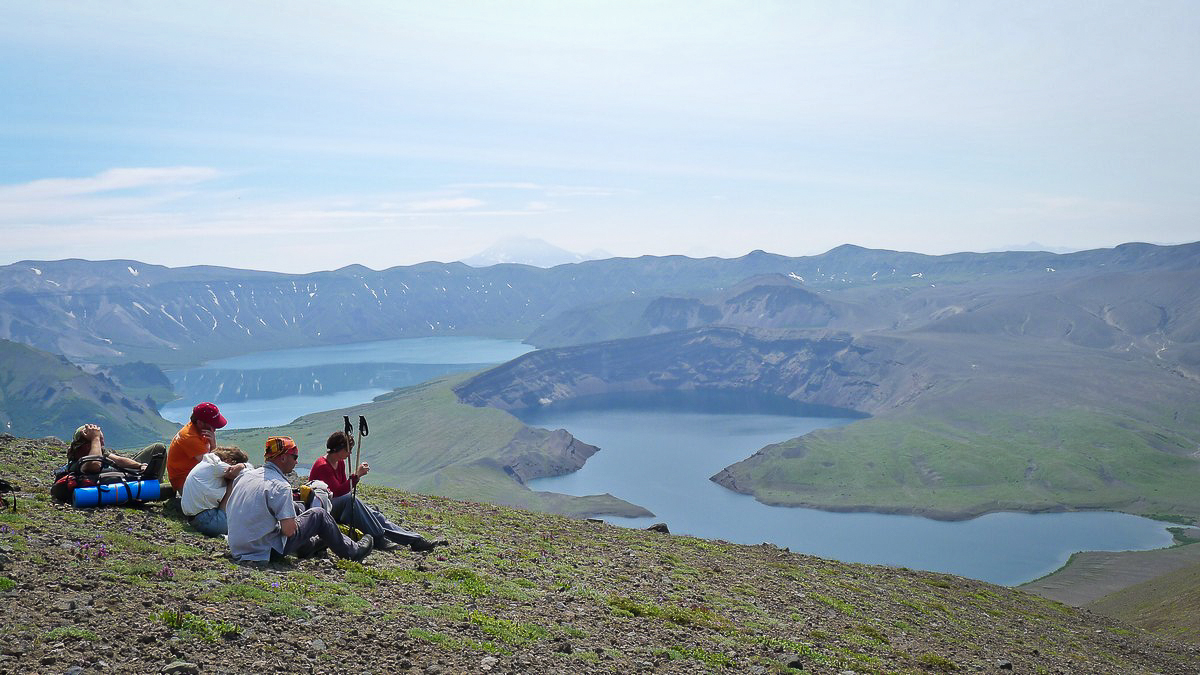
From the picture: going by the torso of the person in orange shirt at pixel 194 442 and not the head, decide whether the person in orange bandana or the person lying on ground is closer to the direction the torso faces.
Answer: the person in orange bandana

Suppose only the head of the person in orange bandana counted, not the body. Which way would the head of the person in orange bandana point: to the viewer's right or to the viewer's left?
to the viewer's right

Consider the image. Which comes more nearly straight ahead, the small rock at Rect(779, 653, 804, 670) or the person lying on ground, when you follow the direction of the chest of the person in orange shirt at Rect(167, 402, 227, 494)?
the small rock

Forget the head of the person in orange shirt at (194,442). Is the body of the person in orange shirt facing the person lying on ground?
no

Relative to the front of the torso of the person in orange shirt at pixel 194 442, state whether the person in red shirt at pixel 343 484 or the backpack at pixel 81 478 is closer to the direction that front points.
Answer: the person in red shirt

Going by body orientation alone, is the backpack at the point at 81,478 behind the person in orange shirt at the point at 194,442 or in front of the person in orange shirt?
behind

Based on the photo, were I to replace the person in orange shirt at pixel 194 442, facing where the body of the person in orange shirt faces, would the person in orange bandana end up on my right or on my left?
on my right

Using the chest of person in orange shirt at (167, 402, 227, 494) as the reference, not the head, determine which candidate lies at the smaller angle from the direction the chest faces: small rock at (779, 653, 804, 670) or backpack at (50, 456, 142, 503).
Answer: the small rock

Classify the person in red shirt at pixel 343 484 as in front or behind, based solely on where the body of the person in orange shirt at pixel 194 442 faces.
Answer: in front

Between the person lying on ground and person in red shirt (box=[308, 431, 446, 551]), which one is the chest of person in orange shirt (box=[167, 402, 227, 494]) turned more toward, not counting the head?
the person in red shirt
